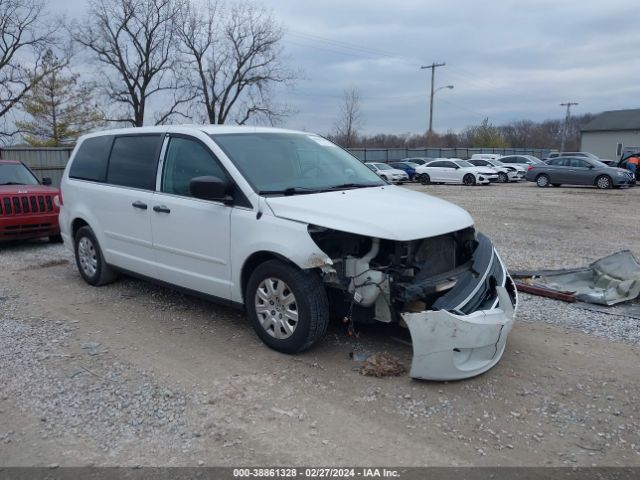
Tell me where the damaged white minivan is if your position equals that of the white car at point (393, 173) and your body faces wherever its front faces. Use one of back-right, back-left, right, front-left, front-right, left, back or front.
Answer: front-right

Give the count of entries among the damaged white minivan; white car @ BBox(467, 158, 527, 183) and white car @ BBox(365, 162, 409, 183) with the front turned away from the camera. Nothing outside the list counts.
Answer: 0

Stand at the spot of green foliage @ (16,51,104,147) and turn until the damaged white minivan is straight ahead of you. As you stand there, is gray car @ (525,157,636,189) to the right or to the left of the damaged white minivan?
left

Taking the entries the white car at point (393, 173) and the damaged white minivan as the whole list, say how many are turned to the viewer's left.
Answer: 0

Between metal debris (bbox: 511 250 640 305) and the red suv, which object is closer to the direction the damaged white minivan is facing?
the metal debris

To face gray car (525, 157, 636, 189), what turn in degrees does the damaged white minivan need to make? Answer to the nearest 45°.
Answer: approximately 90° to its left

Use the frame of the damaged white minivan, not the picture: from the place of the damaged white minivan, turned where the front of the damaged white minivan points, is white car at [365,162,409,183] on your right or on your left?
on your left

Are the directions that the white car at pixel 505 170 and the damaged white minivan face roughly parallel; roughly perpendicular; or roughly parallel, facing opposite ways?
roughly parallel

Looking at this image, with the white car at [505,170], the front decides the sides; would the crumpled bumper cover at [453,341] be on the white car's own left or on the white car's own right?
on the white car's own right

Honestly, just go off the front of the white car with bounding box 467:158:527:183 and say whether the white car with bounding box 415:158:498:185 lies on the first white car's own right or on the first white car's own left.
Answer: on the first white car's own right

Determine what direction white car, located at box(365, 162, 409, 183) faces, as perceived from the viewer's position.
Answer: facing the viewer and to the right of the viewer

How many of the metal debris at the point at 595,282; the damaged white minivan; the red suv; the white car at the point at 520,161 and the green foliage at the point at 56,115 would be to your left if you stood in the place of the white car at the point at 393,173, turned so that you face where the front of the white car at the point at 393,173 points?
1

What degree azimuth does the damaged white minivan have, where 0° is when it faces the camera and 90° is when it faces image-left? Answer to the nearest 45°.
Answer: approximately 315°

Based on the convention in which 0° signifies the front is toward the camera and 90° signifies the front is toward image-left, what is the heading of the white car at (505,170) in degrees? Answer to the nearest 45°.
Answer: approximately 315°
